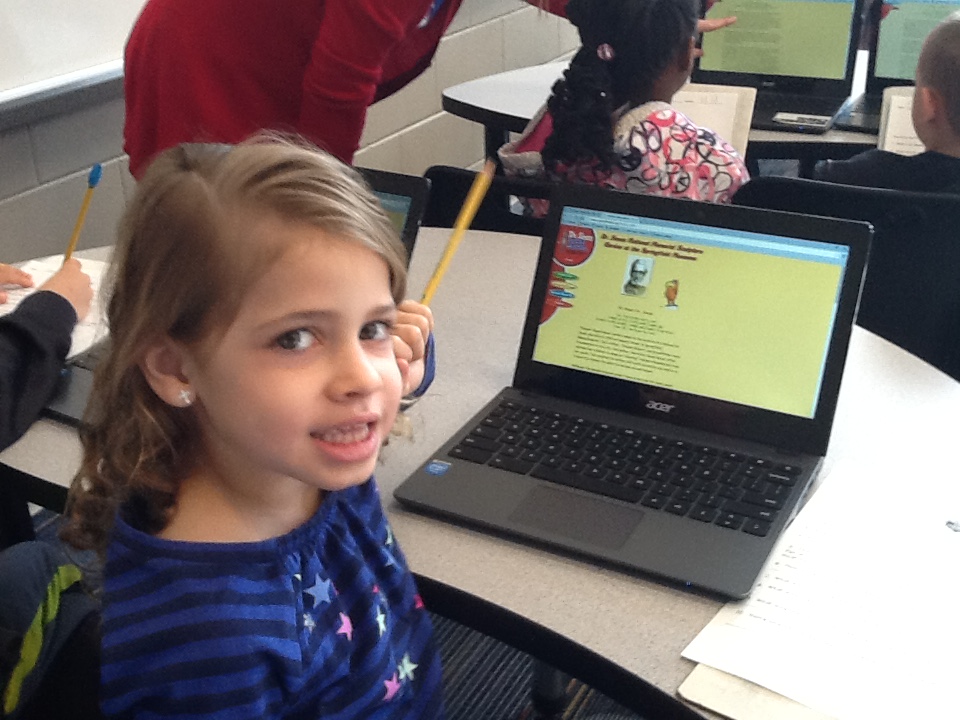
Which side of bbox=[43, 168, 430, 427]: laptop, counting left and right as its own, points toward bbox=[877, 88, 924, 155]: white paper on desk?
back

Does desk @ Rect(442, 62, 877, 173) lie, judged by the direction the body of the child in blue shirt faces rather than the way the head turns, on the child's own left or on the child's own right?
on the child's own left

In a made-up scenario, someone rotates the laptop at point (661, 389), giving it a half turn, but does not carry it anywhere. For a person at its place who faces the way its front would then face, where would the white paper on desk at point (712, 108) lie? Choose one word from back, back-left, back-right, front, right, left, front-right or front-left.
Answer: front-left

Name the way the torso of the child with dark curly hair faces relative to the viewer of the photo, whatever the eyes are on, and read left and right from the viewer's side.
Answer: facing away from the viewer and to the right of the viewer

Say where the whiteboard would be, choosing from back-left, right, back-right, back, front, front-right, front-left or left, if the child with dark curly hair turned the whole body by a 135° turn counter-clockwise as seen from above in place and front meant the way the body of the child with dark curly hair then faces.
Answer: front

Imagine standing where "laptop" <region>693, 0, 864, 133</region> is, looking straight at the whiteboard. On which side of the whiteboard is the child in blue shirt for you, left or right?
left

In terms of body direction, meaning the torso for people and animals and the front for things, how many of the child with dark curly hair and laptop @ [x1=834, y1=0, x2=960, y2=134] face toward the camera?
1

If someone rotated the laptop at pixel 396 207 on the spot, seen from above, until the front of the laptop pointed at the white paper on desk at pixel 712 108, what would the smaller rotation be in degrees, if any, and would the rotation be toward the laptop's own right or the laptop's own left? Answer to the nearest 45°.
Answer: approximately 180°

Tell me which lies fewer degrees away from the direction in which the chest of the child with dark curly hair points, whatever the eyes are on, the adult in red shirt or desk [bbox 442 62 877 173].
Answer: the desk

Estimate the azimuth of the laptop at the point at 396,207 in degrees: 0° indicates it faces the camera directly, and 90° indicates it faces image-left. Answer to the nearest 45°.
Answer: approximately 45°
